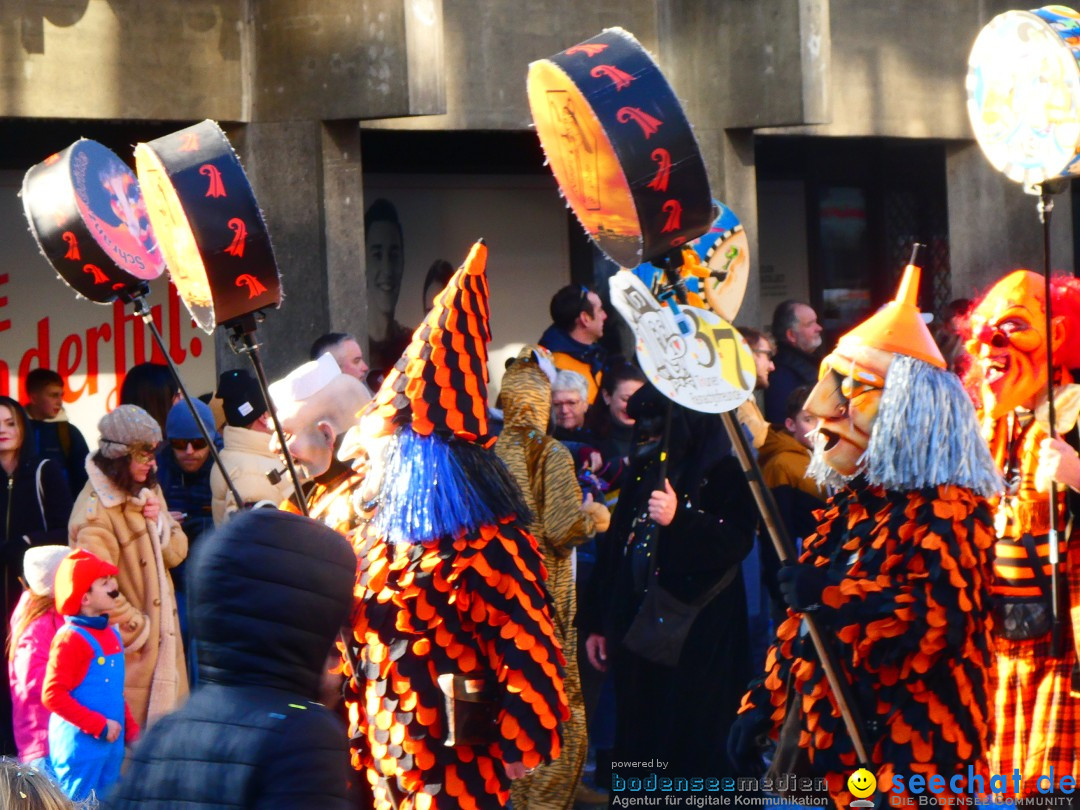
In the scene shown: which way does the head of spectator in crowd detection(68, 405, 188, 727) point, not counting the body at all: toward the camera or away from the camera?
toward the camera

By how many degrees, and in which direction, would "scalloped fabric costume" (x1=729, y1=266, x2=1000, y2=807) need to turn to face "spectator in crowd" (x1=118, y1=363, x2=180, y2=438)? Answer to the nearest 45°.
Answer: approximately 45° to its right

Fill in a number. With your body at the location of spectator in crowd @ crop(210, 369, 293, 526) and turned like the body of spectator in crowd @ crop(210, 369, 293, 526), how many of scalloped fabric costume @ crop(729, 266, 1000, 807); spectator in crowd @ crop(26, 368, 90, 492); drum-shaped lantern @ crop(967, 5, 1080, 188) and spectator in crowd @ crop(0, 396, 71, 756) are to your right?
2

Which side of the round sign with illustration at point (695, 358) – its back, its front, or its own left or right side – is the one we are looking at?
front

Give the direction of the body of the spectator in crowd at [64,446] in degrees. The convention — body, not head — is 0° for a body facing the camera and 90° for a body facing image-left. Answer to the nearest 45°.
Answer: approximately 315°

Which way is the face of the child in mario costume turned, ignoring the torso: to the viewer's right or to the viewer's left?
to the viewer's right

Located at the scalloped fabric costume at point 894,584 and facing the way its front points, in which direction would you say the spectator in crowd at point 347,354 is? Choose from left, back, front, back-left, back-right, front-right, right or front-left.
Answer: front-right

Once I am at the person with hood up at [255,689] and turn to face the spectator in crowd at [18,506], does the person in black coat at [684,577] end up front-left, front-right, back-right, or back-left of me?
front-right

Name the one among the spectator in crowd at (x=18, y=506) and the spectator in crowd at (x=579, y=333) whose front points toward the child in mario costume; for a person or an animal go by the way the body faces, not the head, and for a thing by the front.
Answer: the spectator in crowd at (x=18, y=506)
